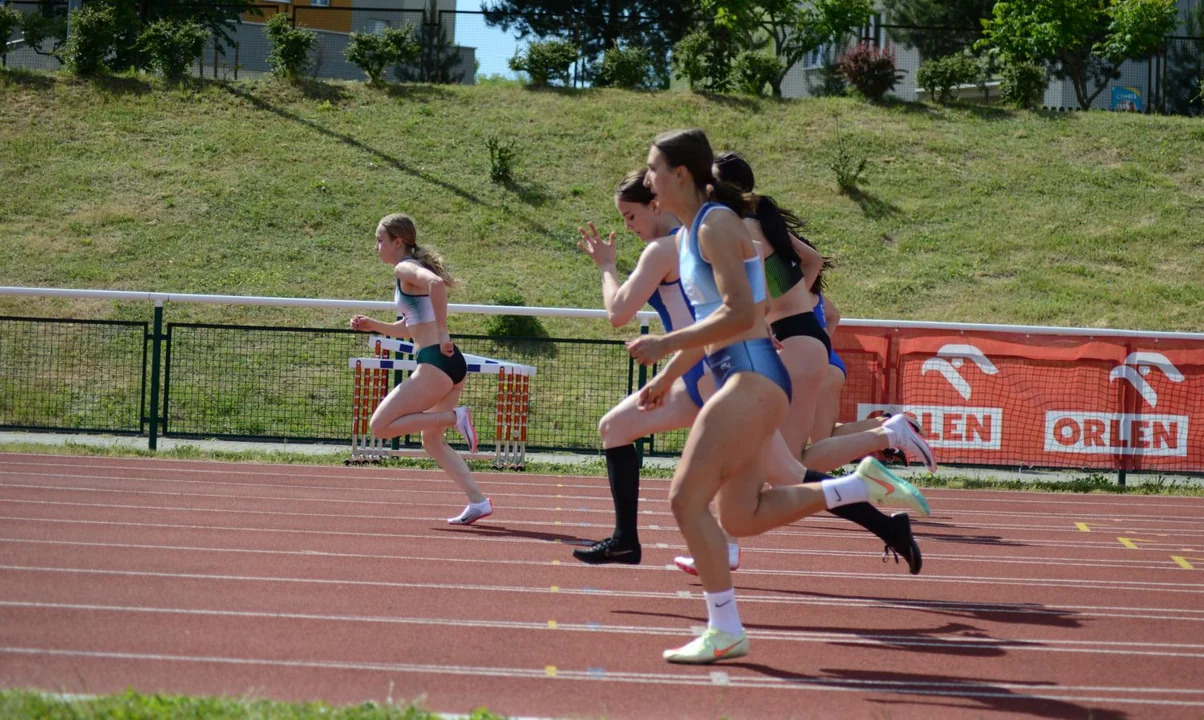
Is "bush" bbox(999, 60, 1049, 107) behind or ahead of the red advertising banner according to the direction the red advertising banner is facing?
behind

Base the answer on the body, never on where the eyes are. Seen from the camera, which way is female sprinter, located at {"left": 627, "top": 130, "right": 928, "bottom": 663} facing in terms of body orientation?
to the viewer's left

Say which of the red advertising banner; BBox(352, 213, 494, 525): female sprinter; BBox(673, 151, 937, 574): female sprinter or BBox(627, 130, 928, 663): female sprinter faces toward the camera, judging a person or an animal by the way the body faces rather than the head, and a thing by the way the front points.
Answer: the red advertising banner

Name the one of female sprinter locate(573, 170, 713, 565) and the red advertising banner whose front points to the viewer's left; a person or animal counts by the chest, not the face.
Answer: the female sprinter

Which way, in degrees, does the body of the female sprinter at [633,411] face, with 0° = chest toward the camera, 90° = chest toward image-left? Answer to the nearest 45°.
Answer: approximately 90°

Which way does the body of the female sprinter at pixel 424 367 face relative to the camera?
to the viewer's left

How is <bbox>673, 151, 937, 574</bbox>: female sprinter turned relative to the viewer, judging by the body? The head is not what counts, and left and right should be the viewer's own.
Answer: facing to the left of the viewer

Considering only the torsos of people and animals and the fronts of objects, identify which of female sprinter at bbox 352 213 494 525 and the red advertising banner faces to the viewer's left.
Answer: the female sprinter

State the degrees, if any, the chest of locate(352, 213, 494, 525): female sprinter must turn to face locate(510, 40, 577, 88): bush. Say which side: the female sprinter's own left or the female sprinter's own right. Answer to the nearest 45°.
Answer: approximately 90° to the female sprinter's own right

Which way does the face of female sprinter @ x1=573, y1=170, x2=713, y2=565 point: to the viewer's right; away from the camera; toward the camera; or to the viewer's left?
to the viewer's left

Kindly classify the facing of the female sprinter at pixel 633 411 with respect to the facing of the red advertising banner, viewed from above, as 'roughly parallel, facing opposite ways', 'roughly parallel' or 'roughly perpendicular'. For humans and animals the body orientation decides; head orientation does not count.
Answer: roughly perpendicular

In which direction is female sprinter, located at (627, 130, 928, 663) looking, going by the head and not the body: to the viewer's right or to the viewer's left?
to the viewer's left

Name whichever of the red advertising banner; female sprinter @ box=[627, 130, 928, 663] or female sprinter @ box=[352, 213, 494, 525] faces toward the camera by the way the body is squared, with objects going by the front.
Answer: the red advertising banner

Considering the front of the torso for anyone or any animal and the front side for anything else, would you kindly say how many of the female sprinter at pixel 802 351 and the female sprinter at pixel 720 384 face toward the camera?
0
